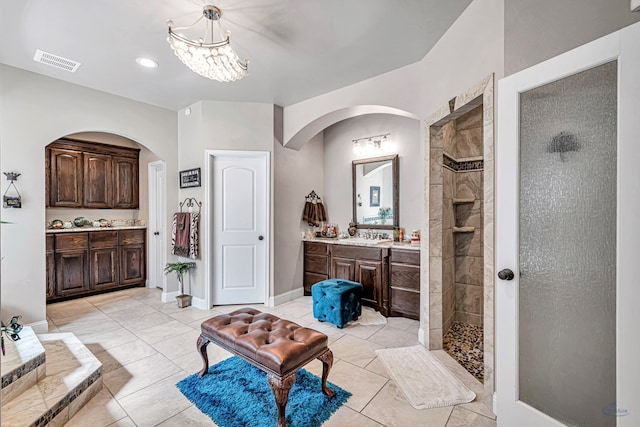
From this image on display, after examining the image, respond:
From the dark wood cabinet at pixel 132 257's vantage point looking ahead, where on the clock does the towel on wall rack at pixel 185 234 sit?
The towel on wall rack is roughly at 11 o'clock from the dark wood cabinet.

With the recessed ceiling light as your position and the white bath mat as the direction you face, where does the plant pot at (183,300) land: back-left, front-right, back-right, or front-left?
back-left

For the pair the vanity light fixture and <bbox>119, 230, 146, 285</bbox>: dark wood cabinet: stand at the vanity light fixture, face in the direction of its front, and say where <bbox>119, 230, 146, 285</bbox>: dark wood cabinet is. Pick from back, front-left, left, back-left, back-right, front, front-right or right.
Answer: front-right

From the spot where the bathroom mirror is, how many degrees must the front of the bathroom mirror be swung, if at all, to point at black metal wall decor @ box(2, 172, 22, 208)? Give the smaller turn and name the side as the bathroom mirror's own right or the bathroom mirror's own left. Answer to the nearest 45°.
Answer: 0° — it already faces it

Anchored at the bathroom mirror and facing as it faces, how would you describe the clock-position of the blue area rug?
The blue area rug is roughly at 11 o'clock from the bathroom mirror.

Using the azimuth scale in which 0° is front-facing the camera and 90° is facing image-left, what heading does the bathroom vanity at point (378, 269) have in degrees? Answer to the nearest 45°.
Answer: approximately 45°

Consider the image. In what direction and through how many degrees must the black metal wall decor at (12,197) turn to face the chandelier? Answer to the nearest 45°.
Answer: approximately 45° to its left

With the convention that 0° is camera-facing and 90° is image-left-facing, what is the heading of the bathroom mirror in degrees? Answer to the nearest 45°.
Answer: approximately 45°

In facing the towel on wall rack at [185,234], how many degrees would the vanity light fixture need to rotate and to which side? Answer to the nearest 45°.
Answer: approximately 45° to its right
